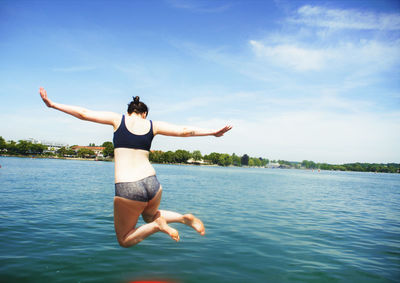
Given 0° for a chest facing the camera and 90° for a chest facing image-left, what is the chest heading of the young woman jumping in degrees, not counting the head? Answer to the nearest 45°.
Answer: approximately 135°

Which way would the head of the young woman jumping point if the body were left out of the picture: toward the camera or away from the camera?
away from the camera
